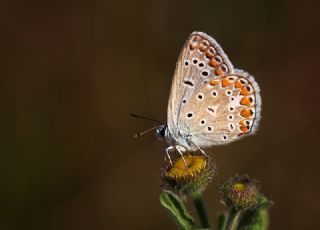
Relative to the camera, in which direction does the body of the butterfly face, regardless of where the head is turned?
to the viewer's left
